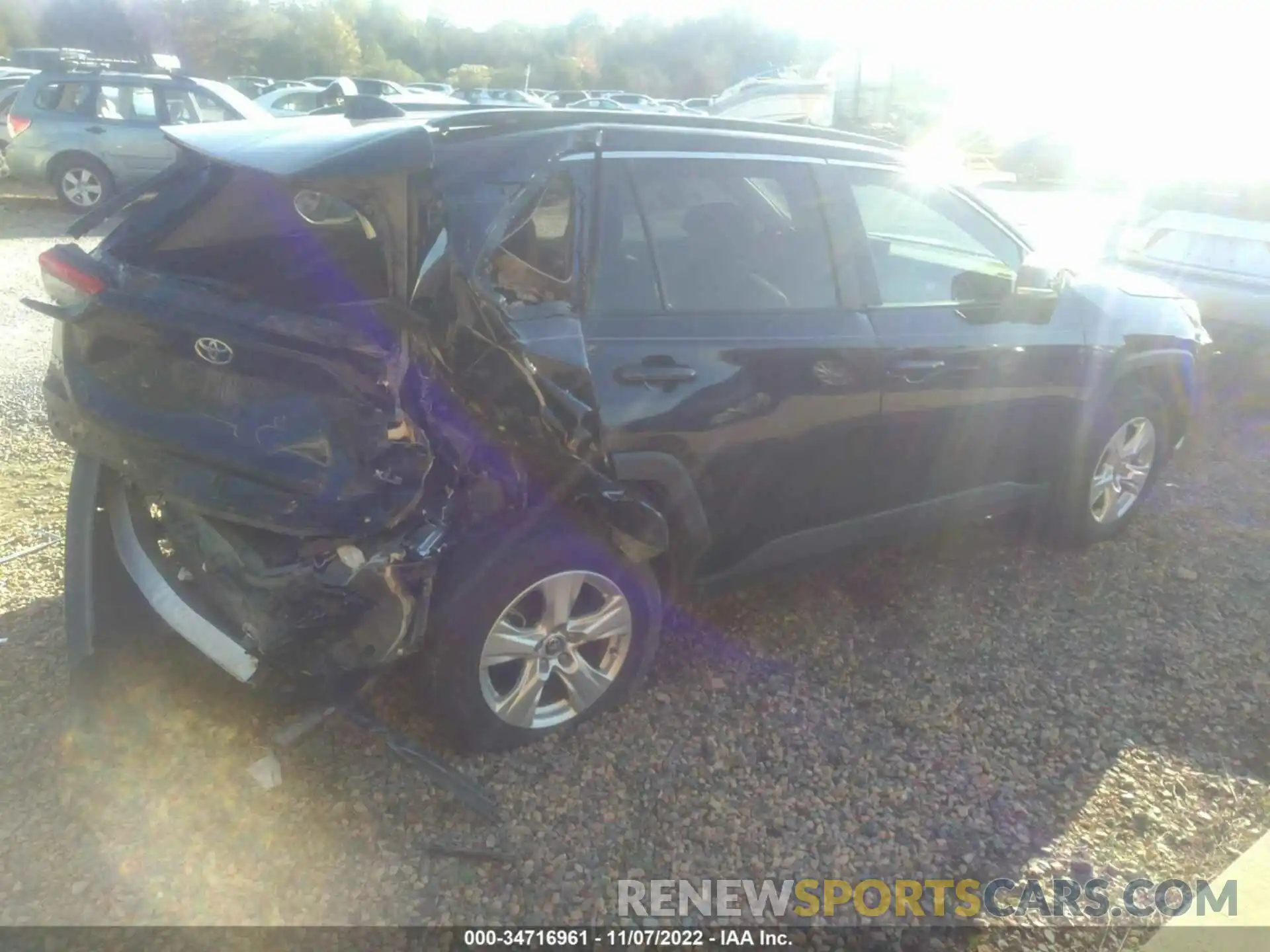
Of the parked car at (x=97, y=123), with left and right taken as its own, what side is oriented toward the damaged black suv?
right

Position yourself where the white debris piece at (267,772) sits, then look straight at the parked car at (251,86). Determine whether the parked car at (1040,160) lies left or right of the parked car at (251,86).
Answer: right

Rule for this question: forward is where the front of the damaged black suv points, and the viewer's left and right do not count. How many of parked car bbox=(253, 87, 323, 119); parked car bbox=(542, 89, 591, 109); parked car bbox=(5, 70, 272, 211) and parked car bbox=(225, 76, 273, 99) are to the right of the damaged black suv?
0

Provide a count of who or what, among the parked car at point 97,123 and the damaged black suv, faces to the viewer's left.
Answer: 0

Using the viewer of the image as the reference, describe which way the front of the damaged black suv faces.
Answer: facing away from the viewer and to the right of the viewer

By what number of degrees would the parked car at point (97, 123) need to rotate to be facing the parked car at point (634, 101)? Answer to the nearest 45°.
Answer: approximately 45° to its left

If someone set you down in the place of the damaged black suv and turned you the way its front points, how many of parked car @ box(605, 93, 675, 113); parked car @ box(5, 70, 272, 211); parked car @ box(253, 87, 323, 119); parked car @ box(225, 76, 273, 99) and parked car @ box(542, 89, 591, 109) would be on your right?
0

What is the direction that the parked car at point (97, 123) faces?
to the viewer's right

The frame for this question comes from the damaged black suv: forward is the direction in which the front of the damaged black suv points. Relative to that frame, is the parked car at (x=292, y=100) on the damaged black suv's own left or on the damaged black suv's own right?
on the damaged black suv's own left

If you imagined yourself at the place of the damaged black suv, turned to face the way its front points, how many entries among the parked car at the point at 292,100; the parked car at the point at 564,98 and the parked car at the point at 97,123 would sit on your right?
0

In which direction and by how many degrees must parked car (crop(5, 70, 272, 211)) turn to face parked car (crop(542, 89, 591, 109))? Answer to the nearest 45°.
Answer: approximately 45° to its left

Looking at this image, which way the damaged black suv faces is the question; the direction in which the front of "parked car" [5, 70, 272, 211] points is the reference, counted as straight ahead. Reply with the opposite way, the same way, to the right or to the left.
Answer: the same way

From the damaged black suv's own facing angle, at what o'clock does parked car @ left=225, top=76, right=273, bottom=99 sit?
The parked car is roughly at 10 o'clock from the damaged black suv.
